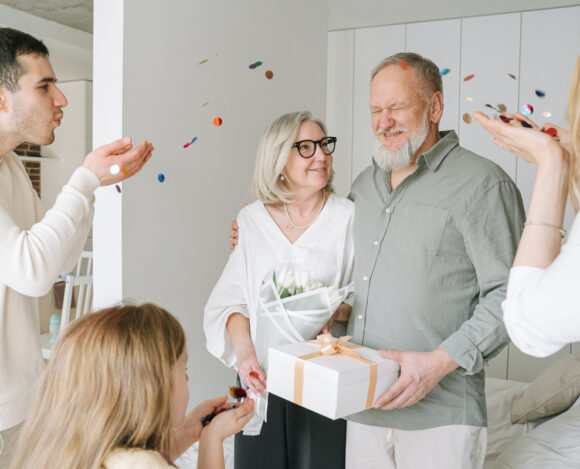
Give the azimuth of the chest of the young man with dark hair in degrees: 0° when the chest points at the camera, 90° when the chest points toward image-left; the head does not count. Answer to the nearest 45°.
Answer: approximately 270°

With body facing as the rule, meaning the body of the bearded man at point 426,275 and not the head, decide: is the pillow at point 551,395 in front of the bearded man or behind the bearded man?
behind

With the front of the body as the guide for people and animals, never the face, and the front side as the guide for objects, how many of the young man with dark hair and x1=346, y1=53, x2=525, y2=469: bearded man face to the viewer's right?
1

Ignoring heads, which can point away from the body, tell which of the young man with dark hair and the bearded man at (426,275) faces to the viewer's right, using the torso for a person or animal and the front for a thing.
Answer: the young man with dark hair

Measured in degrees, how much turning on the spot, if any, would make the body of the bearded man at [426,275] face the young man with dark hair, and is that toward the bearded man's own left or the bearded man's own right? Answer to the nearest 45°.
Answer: approximately 45° to the bearded man's own right

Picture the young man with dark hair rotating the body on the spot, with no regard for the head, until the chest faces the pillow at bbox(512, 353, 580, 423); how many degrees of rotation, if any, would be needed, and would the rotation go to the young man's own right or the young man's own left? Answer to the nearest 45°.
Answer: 0° — they already face it

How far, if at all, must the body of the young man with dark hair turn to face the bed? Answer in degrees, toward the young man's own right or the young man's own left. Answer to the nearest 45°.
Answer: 0° — they already face it

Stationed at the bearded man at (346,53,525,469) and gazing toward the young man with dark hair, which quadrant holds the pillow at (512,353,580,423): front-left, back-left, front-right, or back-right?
back-right

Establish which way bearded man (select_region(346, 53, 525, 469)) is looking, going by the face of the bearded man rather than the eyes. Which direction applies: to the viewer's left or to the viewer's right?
to the viewer's left
